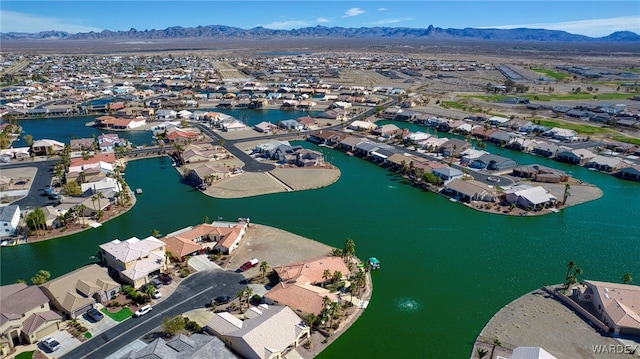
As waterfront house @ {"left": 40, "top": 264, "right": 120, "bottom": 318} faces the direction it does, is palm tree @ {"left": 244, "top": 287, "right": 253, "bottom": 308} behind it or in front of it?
in front

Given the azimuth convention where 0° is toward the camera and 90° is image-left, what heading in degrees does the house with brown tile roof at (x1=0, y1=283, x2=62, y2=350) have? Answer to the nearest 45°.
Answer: approximately 315°

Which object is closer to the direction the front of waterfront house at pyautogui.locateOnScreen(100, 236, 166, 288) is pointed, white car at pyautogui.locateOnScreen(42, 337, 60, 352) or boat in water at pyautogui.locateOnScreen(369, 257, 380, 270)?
the boat in water

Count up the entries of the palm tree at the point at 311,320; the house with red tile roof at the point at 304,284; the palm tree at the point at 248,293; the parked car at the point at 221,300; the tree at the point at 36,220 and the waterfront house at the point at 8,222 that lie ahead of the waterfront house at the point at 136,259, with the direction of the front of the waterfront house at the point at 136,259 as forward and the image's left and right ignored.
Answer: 4

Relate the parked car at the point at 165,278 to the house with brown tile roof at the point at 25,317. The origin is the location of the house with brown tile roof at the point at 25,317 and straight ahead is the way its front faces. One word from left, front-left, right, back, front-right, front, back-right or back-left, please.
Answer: front-left

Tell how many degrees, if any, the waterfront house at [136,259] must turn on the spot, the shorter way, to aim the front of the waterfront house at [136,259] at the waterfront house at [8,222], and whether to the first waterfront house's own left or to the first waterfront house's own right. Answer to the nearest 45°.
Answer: approximately 180°

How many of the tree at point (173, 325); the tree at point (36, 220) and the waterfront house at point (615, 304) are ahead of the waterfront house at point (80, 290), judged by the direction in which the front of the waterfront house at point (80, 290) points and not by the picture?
2

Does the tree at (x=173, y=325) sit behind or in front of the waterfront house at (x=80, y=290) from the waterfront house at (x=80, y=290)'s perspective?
in front

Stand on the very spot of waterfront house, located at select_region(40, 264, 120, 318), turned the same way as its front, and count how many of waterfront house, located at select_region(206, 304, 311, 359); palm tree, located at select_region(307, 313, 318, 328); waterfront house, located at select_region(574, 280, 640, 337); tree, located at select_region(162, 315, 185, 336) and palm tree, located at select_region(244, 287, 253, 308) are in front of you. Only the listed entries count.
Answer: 5

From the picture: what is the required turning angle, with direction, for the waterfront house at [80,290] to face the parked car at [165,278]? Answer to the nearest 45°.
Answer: approximately 45° to its left

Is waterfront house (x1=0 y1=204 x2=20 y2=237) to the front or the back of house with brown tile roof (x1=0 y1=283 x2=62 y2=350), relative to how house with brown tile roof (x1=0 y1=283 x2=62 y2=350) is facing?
to the back

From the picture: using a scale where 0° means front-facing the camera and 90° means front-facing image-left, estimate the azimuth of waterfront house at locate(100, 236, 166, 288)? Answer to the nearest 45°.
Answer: approximately 315°

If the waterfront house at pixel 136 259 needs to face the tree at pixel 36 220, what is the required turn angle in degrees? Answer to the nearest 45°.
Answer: approximately 180°

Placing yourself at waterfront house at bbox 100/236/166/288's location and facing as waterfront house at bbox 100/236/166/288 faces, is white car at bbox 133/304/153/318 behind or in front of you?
in front

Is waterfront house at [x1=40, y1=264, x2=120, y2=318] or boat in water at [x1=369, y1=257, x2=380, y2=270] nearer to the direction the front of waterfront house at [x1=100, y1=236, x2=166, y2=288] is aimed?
the boat in water
